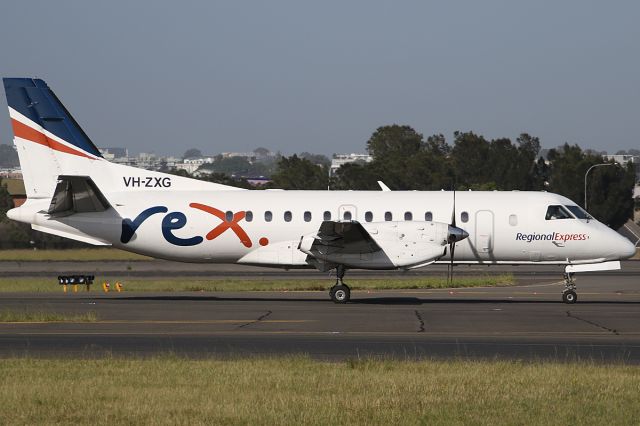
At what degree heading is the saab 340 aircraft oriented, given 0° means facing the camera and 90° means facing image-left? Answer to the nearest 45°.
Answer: approximately 270°
